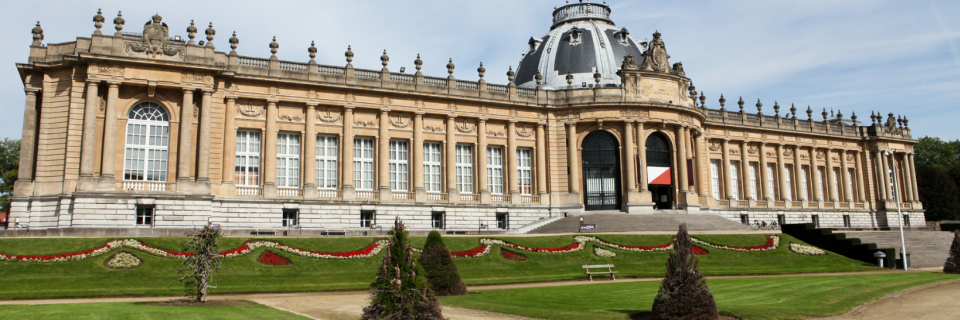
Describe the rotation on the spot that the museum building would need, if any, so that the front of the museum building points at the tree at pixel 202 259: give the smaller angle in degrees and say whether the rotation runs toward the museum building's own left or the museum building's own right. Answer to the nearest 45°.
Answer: approximately 45° to the museum building's own right

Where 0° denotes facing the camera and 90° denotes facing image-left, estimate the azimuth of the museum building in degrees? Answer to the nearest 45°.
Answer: approximately 315°

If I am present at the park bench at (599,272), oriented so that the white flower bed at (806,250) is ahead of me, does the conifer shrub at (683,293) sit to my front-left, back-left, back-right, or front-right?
back-right

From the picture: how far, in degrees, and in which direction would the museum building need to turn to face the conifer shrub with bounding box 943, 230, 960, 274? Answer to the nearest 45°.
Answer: approximately 45° to its left

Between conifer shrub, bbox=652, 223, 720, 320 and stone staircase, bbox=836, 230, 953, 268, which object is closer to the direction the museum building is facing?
the conifer shrub

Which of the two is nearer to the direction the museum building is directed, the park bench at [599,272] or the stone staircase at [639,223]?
the park bench

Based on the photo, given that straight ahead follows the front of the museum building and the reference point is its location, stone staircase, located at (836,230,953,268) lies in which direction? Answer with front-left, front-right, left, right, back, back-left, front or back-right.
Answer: front-left

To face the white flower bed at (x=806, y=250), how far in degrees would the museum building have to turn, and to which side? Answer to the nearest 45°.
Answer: approximately 45° to its left
